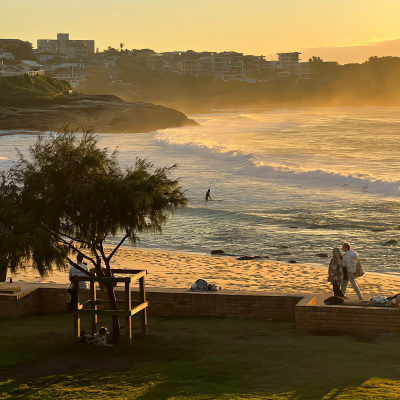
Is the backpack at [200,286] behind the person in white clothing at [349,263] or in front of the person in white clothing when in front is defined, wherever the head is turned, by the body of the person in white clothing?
in front

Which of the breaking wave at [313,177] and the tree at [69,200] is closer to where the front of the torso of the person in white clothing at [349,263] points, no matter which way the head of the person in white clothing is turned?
the tree

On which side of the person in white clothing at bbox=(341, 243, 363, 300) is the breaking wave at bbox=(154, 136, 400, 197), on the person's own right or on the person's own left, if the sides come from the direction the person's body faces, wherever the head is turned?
on the person's own right

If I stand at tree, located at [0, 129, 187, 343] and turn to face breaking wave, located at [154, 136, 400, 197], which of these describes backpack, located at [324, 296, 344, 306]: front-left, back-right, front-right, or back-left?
front-right
